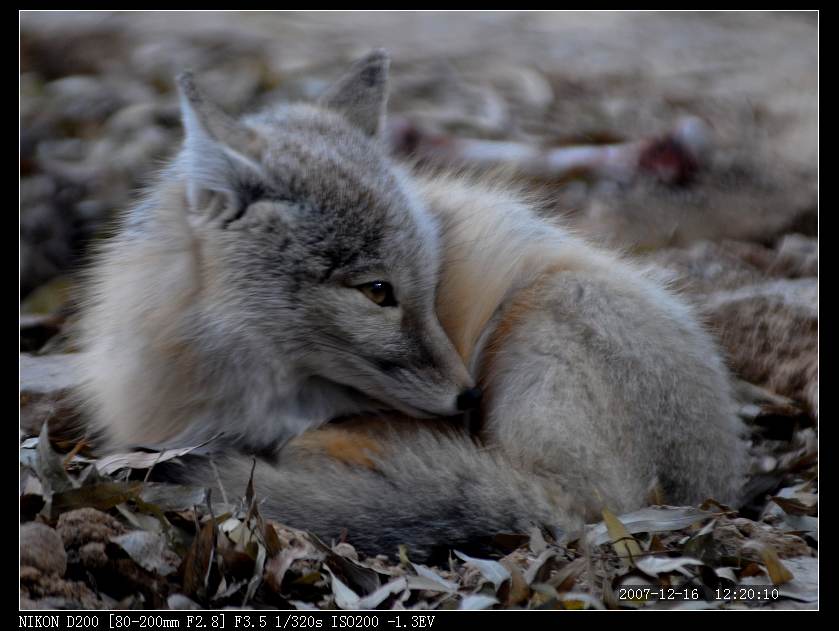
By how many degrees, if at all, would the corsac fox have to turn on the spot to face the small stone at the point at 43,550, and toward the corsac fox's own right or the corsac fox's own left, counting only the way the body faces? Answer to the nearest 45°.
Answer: approximately 45° to the corsac fox's own left

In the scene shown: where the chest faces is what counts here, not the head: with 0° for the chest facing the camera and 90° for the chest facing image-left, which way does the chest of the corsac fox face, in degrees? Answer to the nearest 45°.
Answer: approximately 90°
